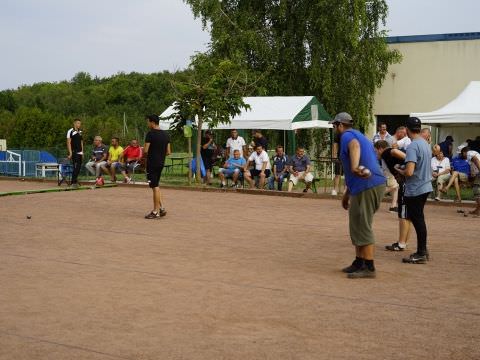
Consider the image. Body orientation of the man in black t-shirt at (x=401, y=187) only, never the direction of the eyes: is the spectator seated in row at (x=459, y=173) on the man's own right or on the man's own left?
on the man's own right

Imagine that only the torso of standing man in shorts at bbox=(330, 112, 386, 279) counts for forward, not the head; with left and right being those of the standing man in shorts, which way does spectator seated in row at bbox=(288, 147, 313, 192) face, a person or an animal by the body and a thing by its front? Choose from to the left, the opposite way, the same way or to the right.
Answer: to the left

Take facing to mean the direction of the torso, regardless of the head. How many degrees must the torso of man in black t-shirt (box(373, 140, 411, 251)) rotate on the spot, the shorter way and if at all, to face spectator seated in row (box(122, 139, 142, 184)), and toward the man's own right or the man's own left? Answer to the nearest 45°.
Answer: approximately 45° to the man's own right

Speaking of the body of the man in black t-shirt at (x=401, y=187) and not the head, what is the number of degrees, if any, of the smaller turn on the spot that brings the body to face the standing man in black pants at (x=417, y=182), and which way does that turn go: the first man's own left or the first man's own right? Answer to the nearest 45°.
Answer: approximately 90° to the first man's own left

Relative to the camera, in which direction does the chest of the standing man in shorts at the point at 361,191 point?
to the viewer's left

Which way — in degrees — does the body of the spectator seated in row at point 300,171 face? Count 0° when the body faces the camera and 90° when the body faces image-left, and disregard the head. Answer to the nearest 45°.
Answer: approximately 0°

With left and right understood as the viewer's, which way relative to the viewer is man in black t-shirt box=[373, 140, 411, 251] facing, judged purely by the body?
facing to the left of the viewer

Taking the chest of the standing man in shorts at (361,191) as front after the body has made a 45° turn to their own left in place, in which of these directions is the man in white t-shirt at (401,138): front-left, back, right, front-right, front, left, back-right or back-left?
back-right

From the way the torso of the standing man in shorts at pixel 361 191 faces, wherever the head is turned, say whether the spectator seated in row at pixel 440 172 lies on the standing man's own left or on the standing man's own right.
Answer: on the standing man's own right

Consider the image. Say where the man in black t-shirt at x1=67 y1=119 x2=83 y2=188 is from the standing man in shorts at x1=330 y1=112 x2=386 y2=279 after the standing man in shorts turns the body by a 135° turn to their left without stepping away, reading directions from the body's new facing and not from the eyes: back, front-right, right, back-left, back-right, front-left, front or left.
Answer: back

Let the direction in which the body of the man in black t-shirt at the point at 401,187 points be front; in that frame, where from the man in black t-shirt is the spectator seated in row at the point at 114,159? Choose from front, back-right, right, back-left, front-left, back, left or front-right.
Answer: front-right

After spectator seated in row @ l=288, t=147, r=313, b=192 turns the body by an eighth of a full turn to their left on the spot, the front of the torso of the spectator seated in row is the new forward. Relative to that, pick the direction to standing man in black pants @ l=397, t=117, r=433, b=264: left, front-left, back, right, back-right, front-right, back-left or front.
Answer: front-right

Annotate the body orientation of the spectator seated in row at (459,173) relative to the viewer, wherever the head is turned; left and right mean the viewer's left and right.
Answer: facing the viewer and to the left of the viewer

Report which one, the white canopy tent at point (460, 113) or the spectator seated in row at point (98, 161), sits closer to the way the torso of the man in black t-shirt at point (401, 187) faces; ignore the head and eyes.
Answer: the spectator seated in row

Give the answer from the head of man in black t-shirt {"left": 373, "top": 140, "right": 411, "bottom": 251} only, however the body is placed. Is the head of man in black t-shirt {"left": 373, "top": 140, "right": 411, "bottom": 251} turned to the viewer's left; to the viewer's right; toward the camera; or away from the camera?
to the viewer's left

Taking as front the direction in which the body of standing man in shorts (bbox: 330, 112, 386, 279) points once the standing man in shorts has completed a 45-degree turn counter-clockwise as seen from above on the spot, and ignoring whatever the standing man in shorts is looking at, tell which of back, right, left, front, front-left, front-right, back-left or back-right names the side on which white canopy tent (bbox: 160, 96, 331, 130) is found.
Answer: back-right

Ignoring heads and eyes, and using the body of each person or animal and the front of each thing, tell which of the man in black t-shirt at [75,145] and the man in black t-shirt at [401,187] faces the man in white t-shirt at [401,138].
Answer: the man in black t-shirt at [75,145]
